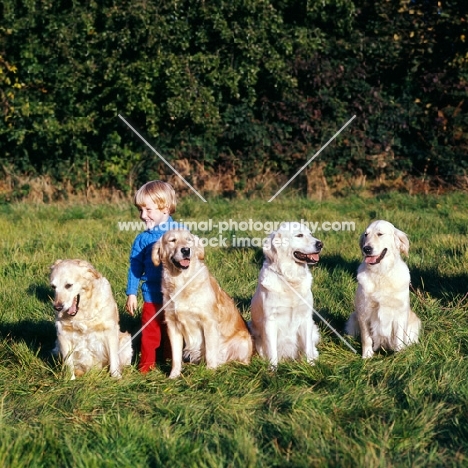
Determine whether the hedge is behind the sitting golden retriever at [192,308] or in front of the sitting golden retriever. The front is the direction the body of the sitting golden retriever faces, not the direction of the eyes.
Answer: behind

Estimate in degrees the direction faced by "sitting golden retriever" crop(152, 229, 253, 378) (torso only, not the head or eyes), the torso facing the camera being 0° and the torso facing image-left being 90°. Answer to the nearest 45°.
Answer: approximately 45°

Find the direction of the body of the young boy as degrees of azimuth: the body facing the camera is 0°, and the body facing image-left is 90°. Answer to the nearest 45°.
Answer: approximately 45°

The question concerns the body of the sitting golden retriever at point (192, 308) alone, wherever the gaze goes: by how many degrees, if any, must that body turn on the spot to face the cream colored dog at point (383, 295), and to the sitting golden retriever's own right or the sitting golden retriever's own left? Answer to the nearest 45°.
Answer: approximately 135° to the sitting golden retriever's own left

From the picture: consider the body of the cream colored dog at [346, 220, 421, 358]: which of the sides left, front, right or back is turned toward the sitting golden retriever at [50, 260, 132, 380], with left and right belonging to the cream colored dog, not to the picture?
right

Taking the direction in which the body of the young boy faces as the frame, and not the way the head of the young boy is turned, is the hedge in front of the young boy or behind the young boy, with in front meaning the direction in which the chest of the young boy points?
behind

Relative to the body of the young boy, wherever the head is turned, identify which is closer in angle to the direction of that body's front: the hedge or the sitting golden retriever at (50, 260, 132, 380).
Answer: the sitting golden retriever
